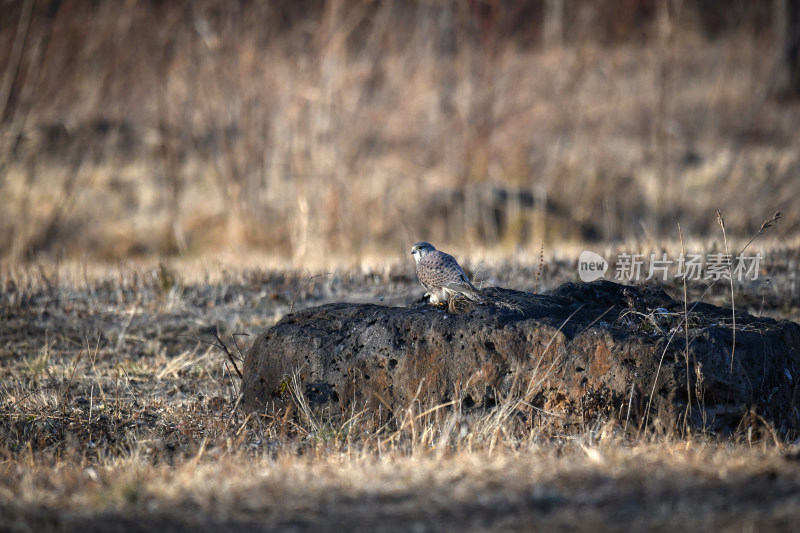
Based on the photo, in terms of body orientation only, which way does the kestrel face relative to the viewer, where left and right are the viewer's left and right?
facing to the left of the viewer
